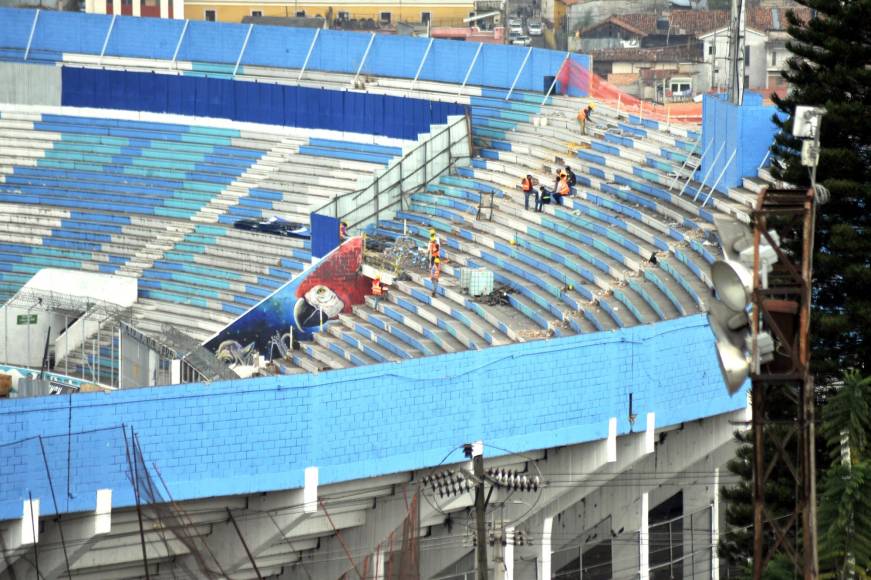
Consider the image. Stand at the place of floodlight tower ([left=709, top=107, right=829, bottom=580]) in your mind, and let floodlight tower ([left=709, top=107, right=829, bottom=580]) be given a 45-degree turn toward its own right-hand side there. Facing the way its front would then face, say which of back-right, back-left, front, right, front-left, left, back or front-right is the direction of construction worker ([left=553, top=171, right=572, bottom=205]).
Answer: front-right

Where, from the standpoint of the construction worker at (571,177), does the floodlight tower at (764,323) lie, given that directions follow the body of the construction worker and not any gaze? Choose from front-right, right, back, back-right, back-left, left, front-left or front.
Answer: left

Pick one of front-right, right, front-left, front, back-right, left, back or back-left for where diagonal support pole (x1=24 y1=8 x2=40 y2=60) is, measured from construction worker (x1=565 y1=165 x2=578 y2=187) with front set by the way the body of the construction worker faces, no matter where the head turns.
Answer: front-right

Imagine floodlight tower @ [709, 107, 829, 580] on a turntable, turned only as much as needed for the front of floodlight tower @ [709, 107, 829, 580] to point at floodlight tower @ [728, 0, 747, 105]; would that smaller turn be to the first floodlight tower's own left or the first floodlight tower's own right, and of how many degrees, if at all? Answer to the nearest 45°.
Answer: approximately 90° to the first floodlight tower's own right

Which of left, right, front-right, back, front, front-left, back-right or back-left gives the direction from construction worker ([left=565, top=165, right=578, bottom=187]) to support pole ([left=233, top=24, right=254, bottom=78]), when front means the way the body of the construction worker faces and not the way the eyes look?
front-right

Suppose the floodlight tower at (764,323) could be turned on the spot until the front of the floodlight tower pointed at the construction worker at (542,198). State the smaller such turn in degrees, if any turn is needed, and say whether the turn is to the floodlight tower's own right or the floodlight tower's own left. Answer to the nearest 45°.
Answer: approximately 90° to the floodlight tower's own right

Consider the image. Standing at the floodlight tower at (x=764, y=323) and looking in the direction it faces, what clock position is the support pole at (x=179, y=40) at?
The support pole is roughly at 2 o'clock from the floodlight tower.

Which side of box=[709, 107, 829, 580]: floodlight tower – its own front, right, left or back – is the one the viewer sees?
left

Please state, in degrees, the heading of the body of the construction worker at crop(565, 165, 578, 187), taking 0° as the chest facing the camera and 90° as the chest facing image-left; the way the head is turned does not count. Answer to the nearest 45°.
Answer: approximately 90°

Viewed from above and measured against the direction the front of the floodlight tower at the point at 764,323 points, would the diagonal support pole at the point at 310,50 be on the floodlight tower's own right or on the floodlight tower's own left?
on the floodlight tower's own right
